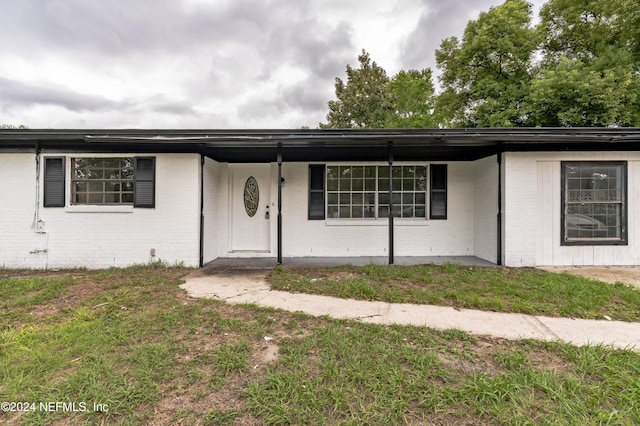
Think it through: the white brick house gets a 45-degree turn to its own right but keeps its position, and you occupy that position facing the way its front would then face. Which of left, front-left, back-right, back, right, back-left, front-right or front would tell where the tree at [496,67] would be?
back

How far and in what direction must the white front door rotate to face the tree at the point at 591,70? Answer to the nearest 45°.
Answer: approximately 90° to its left

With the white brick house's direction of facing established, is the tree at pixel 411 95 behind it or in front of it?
behind

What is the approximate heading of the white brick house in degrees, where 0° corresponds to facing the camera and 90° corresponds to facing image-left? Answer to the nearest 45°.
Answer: approximately 0°

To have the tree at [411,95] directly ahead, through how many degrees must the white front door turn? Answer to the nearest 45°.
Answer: approximately 135° to its left

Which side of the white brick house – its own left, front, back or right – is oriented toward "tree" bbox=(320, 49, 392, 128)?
back
